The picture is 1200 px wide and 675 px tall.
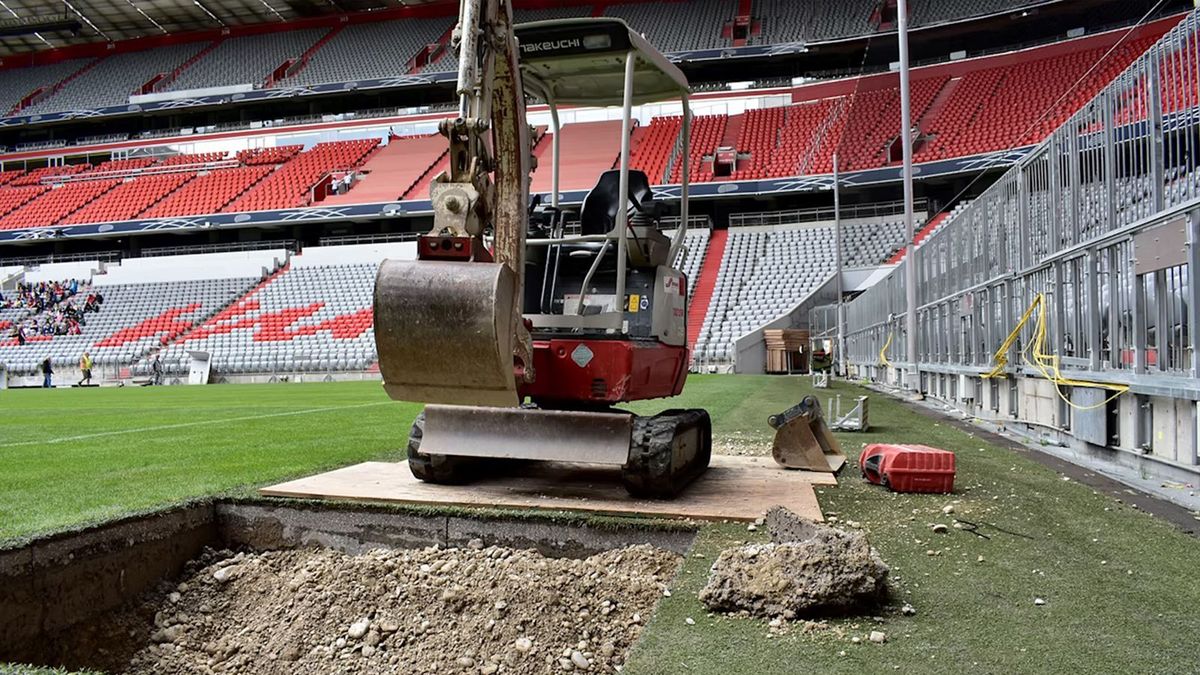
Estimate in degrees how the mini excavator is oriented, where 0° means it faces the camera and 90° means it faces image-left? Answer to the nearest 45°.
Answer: approximately 45°

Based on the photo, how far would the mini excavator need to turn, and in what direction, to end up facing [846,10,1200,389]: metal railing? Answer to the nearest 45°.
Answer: approximately 135° to its left

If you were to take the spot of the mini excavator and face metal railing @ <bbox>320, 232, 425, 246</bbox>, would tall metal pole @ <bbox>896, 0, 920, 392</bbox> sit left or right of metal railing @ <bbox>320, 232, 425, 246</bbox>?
right

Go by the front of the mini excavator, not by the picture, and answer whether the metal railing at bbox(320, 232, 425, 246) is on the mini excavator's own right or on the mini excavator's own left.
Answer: on the mini excavator's own right

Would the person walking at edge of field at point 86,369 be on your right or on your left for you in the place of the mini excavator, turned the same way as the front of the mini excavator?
on your right

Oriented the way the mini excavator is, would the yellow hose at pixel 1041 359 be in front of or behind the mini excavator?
behind

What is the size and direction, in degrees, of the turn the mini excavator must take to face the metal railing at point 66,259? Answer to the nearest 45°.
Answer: approximately 90° to its right

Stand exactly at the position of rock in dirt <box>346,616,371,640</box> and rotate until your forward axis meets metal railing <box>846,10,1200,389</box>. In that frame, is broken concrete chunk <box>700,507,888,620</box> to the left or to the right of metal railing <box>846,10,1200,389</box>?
right
